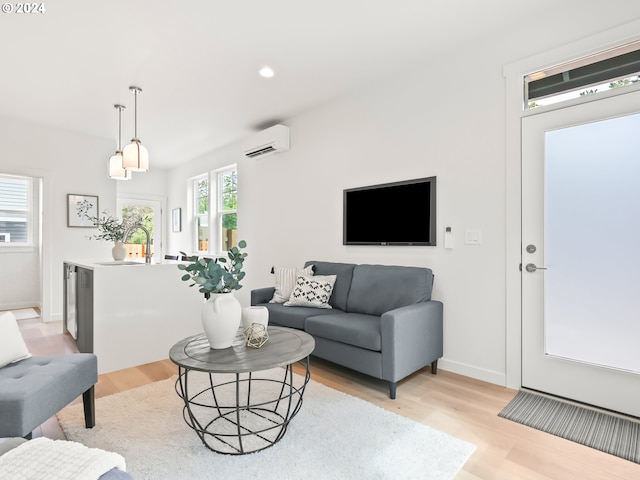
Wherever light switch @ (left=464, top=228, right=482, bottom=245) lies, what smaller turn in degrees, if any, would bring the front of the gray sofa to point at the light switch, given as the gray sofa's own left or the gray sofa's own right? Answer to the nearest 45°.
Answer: approximately 135° to the gray sofa's own left

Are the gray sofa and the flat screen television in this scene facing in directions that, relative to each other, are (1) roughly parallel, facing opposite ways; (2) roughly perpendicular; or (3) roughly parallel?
roughly parallel

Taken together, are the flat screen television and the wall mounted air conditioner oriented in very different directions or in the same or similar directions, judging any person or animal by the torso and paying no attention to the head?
same or similar directions

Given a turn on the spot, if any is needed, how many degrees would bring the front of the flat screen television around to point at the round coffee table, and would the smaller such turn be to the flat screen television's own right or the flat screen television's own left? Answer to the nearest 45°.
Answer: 0° — it already faces it

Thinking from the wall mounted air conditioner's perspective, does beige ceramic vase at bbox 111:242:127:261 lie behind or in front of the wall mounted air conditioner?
in front

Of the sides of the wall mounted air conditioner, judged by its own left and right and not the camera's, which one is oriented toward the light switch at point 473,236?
left

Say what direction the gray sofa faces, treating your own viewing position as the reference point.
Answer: facing the viewer and to the left of the viewer

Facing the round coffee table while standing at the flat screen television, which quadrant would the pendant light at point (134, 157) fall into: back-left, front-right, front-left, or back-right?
front-right

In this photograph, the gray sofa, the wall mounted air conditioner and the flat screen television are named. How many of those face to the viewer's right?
0

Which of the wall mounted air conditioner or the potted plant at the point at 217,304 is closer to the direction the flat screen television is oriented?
the potted plant

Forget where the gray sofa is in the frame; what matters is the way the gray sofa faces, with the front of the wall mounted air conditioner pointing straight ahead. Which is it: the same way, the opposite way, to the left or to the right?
the same way

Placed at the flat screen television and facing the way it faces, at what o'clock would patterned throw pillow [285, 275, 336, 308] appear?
The patterned throw pillow is roughly at 1 o'clock from the flat screen television.

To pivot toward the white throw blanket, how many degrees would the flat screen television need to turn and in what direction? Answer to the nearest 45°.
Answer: approximately 45° to its left

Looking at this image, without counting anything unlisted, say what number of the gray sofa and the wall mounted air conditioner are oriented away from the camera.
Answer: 0

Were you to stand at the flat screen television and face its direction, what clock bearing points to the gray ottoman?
The gray ottoman is roughly at 12 o'clock from the flat screen television.
